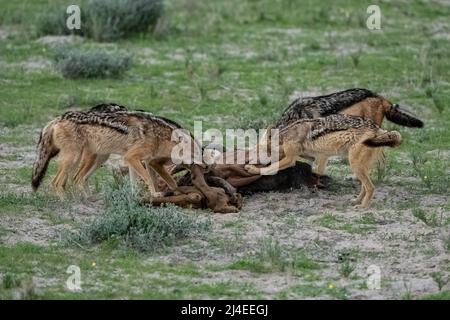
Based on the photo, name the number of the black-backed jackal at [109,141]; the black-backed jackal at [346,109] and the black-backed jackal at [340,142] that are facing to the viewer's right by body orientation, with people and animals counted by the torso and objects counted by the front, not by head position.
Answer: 1

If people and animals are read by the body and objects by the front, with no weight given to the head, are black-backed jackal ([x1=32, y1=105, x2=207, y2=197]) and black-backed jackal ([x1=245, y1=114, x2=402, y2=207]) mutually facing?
yes

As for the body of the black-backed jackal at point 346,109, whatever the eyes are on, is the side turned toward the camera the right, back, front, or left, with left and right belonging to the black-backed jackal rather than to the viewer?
left

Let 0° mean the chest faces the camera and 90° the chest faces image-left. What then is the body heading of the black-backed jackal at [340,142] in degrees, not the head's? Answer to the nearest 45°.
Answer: approximately 90°

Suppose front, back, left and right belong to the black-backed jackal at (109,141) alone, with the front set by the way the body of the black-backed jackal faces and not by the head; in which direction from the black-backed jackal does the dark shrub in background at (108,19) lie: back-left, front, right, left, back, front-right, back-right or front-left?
left

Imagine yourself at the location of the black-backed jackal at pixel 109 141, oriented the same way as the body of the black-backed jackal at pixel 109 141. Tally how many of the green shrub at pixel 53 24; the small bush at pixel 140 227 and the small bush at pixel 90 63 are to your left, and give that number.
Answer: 2

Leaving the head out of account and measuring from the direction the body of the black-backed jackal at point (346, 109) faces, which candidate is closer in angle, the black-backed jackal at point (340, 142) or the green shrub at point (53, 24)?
the green shrub

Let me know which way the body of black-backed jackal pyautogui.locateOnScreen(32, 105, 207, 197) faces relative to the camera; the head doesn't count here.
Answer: to the viewer's right

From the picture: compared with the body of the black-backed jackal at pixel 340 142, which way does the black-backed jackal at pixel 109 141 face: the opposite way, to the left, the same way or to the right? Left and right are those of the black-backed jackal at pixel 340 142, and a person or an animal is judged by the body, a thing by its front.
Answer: the opposite way

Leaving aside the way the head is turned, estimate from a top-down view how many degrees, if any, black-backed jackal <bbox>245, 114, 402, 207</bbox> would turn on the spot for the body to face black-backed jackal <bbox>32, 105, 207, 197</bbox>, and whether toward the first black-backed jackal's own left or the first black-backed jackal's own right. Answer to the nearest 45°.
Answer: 0° — it already faces it

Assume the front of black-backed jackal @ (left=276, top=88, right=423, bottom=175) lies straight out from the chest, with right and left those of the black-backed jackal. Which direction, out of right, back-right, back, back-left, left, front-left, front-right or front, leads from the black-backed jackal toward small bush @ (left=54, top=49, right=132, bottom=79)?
front-right

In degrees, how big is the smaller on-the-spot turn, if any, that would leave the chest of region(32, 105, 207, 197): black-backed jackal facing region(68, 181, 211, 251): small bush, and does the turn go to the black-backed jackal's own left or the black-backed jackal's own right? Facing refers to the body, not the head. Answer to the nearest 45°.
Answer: approximately 90° to the black-backed jackal's own right
